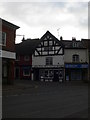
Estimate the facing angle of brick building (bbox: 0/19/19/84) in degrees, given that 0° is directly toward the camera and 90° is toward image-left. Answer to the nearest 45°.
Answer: approximately 315°
